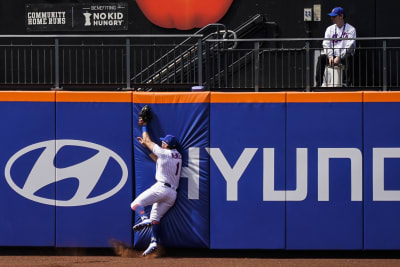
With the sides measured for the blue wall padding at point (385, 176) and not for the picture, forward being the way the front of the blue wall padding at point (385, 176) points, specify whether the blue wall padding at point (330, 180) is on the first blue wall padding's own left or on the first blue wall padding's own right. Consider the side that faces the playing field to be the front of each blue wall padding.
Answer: on the first blue wall padding's own right

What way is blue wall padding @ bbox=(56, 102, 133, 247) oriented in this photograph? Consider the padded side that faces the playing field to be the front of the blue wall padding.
toward the camera

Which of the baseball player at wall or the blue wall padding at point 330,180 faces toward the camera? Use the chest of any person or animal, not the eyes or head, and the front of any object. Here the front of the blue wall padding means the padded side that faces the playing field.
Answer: the blue wall padding

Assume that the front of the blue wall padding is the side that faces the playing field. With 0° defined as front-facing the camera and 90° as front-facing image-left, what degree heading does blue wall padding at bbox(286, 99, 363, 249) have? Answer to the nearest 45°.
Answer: approximately 0°

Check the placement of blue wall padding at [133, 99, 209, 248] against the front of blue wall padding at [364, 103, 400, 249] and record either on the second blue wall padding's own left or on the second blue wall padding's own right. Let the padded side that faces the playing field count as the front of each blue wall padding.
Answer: on the second blue wall padding's own right

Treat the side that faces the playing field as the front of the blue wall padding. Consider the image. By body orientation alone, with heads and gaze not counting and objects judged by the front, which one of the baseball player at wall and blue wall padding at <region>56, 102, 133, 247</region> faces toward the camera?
the blue wall padding

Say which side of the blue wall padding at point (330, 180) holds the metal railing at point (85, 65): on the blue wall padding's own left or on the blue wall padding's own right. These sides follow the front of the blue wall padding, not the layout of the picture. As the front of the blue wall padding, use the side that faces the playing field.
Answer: on the blue wall padding's own right

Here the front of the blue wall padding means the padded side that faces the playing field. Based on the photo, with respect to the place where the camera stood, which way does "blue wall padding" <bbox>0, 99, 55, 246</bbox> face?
facing the viewer

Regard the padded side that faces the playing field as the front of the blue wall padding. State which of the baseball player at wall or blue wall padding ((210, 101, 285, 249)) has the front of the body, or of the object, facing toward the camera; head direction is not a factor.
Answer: the blue wall padding

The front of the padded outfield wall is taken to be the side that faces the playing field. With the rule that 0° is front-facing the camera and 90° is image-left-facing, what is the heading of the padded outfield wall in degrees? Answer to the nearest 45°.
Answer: approximately 0°

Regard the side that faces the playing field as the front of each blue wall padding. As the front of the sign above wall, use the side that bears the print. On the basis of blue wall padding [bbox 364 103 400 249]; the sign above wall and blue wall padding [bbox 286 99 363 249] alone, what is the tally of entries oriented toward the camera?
3

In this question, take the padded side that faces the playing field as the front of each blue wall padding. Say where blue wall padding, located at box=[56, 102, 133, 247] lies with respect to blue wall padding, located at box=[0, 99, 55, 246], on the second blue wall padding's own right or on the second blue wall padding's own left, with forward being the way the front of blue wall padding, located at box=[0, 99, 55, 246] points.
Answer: on the second blue wall padding's own left
